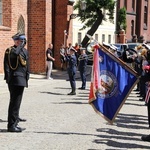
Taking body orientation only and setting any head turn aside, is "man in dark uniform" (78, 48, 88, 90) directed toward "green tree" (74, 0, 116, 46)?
no

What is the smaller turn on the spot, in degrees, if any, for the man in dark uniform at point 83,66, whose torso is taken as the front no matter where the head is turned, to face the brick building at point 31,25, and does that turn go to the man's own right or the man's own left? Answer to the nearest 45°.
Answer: approximately 45° to the man's own right

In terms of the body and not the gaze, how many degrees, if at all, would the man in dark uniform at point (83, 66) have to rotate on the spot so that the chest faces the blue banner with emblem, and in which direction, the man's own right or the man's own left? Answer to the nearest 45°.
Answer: approximately 90° to the man's own left

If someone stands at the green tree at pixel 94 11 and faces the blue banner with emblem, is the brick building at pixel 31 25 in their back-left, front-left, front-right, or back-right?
front-right
